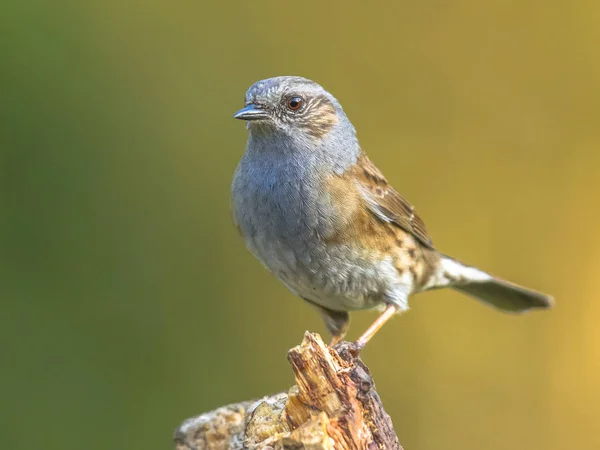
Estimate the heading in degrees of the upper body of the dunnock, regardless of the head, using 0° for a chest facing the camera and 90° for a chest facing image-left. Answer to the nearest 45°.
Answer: approximately 45°
